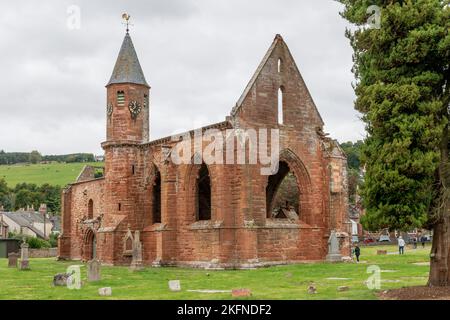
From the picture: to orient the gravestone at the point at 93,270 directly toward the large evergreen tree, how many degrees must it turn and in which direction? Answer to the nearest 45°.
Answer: approximately 45° to its left

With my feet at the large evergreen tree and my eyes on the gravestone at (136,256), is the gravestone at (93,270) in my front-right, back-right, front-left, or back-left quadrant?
front-left

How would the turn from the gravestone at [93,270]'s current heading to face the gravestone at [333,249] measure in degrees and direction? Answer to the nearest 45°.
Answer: approximately 135° to its left

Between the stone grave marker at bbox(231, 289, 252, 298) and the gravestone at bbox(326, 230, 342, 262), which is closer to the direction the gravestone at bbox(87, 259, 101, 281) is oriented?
the stone grave marker

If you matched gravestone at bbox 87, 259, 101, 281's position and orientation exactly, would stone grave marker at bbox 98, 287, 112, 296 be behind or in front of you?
in front

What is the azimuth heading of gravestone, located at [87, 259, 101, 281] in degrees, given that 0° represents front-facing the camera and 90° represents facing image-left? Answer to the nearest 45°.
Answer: approximately 0°

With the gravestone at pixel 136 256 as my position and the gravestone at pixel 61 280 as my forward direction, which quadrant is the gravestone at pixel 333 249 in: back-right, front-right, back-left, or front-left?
back-left

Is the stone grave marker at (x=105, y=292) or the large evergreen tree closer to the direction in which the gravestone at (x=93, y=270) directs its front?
the stone grave marker

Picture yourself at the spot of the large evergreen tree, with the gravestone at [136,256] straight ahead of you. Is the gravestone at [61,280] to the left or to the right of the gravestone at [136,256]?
left

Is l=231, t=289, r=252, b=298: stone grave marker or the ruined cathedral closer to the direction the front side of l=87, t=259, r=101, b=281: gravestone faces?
the stone grave marker

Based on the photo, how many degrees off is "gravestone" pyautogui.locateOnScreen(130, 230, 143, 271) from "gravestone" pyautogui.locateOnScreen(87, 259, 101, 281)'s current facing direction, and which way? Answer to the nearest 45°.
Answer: approximately 180°

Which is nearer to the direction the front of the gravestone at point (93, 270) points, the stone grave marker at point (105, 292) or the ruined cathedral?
the stone grave marker

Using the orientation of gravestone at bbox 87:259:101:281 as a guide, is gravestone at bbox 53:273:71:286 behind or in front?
in front

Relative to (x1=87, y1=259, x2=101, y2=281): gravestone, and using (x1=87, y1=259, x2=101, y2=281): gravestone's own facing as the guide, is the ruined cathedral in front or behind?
behind
